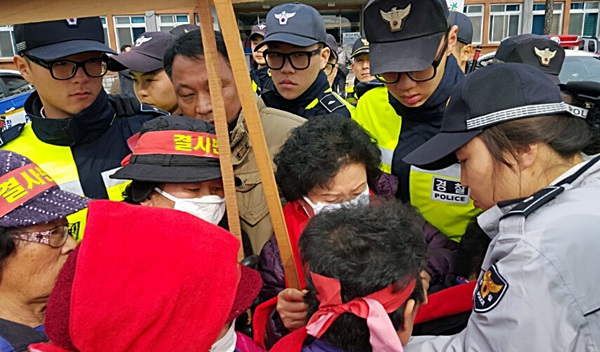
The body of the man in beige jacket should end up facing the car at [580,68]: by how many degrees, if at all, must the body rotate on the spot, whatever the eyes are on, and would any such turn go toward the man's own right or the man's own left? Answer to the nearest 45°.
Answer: approximately 180°

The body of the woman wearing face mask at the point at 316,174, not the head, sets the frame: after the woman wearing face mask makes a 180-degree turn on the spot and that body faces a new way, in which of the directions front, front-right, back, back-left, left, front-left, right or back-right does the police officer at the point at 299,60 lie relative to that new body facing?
front-right

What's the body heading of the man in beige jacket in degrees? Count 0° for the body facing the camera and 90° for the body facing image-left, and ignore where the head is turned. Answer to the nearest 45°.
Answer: approximately 45°

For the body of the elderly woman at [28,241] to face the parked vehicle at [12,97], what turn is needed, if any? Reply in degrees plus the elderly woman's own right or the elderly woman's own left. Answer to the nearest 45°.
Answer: approximately 90° to the elderly woman's own left

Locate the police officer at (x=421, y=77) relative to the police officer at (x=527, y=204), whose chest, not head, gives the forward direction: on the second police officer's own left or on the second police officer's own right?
on the second police officer's own right

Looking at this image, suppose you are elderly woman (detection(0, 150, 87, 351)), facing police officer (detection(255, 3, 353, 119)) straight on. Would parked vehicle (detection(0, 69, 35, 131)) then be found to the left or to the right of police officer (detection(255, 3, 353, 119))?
left

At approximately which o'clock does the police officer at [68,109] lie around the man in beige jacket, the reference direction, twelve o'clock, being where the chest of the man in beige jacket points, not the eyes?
The police officer is roughly at 2 o'clock from the man in beige jacket.

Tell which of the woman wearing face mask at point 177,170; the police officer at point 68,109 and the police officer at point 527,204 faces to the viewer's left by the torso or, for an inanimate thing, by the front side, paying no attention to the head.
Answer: the police officer at point 527,204

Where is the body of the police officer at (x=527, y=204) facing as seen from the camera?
to the viewer's left

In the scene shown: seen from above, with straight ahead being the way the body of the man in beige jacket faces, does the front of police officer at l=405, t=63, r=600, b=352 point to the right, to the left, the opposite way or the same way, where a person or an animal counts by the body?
to the right

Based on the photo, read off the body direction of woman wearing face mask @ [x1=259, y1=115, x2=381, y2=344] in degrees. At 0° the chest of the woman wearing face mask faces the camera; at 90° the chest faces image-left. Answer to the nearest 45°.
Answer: approximately 315°

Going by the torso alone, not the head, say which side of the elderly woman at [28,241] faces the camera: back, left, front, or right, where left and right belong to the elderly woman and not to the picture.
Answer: right

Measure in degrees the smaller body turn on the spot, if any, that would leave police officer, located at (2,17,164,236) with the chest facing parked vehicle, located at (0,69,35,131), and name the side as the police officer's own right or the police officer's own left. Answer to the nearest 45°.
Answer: approximately 135° to the police officer's own left
